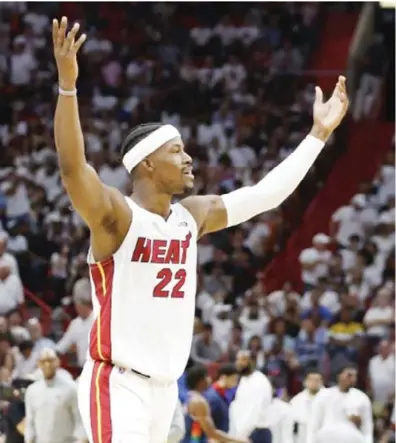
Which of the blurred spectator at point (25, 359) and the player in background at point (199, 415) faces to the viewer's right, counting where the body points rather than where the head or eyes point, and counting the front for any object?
the player in background

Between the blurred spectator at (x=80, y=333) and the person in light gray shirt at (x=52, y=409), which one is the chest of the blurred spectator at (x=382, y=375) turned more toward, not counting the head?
the person in light gray shirt

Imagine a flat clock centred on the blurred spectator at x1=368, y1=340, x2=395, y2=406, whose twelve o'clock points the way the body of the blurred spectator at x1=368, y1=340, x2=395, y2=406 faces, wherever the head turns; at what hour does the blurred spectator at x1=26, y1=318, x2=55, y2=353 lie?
the blurred spectator at x1=26, y1=318, x2=55, y2=353 is roughly at 3 o'clock from the blurred spectator at x1=368, y1=340, x2=395, y2=406.

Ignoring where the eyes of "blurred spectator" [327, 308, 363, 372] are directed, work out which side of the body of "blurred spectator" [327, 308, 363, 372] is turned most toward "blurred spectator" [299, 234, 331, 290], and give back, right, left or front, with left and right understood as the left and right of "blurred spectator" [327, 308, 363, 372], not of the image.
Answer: back

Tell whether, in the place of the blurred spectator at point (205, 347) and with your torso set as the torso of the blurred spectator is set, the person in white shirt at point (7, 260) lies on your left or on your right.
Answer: on your right

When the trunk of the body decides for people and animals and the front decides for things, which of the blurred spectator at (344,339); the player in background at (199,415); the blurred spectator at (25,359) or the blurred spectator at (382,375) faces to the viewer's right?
the player in background

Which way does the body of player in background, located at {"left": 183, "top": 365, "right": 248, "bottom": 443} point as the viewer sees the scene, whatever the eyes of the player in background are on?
to the viewer's right

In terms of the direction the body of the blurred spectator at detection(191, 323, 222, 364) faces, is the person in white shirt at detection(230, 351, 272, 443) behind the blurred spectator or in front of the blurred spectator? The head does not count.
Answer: in front

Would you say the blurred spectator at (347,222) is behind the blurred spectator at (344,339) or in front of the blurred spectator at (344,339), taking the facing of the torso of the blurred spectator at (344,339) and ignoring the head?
behind

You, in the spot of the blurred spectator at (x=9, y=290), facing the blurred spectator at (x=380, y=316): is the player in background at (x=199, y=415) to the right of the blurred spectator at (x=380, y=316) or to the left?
right

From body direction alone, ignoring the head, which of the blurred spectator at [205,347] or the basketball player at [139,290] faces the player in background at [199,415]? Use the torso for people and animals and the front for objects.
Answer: the blurred spectator

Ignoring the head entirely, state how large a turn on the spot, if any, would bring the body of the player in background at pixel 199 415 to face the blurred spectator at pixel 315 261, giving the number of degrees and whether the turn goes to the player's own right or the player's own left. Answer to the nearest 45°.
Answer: approximately 90° to the player's own left

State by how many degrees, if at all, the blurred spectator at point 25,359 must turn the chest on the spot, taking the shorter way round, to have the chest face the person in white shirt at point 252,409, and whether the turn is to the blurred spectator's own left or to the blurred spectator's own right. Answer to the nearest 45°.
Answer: approximately 45° to the blurred spectator's own left

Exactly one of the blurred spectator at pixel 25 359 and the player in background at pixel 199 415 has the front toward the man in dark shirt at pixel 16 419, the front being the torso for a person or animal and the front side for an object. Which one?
the blurred spectator

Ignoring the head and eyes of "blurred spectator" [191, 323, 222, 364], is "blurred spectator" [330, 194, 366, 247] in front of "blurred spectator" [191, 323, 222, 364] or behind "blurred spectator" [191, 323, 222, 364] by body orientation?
behind
